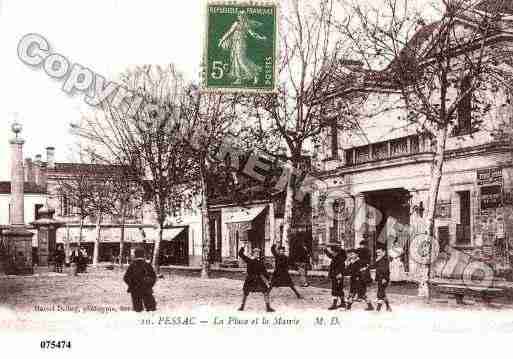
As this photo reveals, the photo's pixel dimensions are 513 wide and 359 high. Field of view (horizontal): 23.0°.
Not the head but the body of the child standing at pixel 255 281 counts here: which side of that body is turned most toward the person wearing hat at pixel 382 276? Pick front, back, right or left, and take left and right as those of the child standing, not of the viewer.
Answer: left

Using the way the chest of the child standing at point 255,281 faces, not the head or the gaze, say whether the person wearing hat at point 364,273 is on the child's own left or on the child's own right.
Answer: on the child's own left

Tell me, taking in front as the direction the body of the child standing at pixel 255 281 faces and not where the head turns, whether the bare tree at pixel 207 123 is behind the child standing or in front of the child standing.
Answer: behind

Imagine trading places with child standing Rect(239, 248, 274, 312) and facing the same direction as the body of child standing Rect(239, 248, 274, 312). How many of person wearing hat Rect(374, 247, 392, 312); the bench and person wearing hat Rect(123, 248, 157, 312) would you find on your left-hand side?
2

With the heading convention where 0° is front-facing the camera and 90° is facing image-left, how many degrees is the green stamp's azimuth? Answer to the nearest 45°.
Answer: approximately 0°

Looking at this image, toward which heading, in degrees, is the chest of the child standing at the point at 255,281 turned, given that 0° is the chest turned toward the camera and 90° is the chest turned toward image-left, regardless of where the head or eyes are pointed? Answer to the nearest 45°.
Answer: approximately 0°
